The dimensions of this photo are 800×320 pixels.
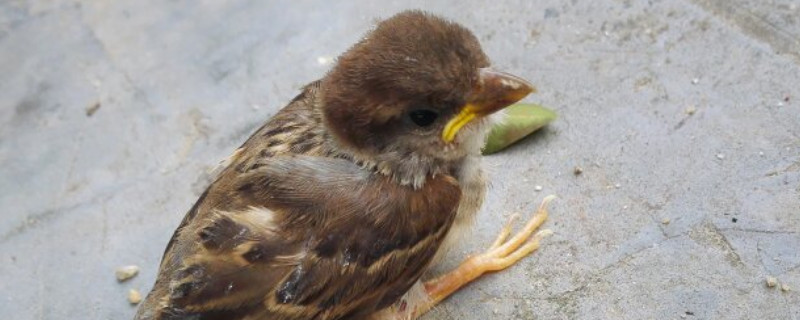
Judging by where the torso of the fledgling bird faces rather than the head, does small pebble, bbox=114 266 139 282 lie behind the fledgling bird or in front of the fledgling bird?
behind

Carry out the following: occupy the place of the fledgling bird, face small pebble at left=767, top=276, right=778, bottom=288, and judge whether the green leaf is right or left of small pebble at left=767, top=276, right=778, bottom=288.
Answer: left

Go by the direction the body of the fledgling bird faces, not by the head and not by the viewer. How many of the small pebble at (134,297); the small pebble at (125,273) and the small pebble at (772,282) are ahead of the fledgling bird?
1

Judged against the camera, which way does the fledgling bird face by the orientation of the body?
to the viewer's right

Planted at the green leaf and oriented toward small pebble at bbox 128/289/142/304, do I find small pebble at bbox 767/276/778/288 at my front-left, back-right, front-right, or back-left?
back-left

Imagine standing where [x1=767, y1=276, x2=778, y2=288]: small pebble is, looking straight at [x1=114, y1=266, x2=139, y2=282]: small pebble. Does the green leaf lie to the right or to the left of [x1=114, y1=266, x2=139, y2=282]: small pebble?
right

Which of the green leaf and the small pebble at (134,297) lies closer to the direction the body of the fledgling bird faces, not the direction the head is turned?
the green leaf

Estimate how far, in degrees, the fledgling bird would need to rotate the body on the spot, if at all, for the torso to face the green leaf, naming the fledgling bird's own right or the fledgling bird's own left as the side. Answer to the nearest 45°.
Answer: approximately 45° to the fledgling bird's own left

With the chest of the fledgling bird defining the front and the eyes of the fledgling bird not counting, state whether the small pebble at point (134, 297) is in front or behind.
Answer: behind

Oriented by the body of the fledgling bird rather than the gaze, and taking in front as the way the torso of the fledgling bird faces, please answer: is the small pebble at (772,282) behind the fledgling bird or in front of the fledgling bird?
in front
